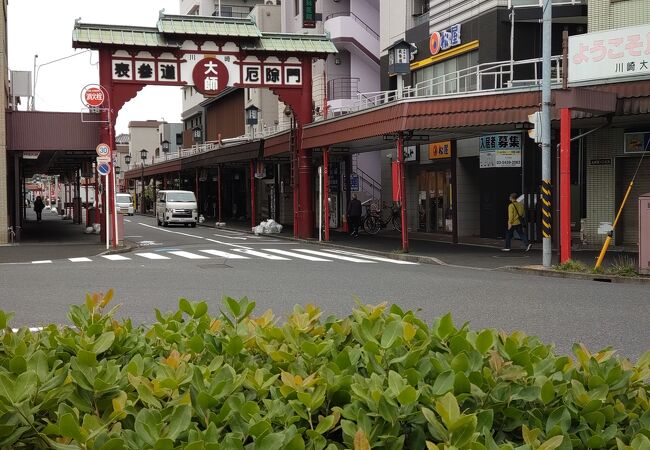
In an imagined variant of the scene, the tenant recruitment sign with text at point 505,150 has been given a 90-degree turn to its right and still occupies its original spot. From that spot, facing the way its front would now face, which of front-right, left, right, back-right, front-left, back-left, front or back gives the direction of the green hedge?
left

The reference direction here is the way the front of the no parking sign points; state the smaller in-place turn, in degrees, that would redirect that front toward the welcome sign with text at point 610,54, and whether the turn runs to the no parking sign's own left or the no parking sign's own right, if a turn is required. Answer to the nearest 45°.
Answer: approximately 45° to the no parking sign's own left

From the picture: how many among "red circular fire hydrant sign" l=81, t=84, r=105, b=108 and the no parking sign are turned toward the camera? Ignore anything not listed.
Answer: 2

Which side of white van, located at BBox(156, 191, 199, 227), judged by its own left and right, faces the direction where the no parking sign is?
front

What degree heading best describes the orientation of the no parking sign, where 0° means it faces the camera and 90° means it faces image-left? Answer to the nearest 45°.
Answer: approximately 0°

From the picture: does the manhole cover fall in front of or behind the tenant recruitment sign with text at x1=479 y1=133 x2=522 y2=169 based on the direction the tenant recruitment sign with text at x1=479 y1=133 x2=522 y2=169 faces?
in front

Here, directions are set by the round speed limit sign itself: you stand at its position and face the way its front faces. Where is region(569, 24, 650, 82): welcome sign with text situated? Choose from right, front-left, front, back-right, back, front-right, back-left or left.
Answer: front-left

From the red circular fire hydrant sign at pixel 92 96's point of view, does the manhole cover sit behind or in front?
in front

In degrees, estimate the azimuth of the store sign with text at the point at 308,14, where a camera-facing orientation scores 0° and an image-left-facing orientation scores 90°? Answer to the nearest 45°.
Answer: approximately 0°

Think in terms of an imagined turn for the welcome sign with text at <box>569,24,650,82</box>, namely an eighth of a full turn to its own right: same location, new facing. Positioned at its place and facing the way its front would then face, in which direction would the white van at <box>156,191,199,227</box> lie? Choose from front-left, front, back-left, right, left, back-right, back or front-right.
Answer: front-right
